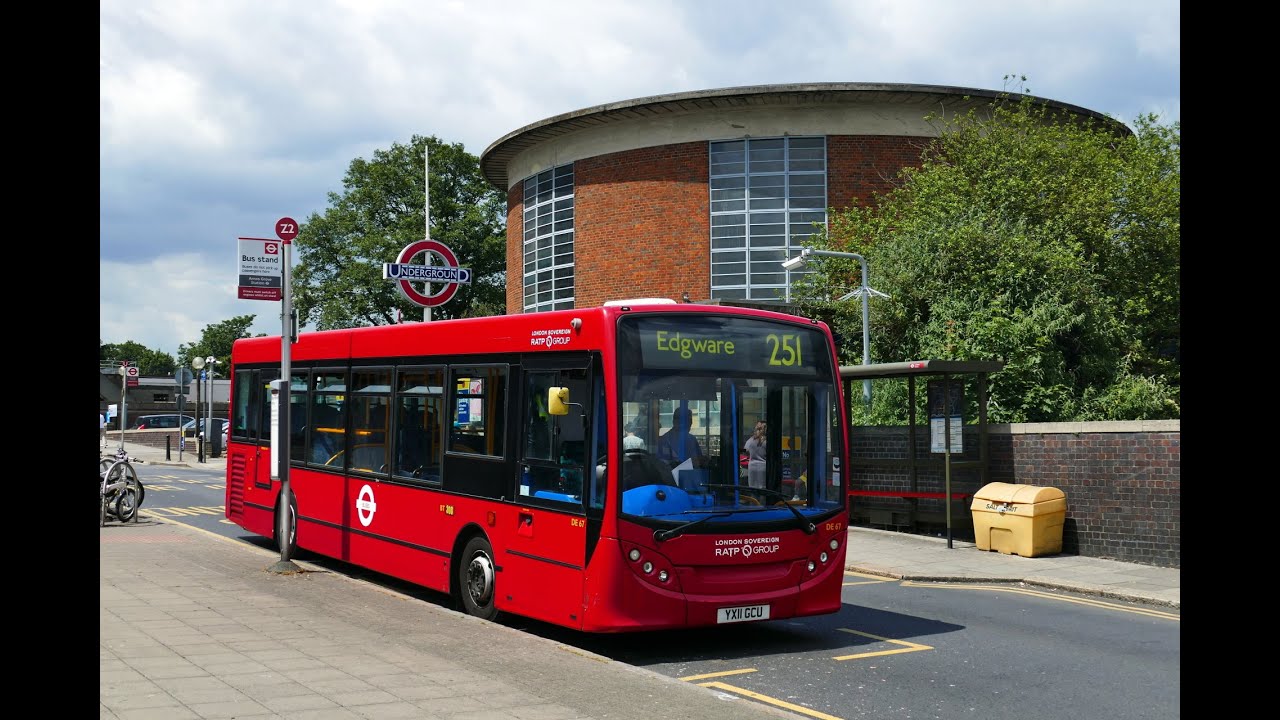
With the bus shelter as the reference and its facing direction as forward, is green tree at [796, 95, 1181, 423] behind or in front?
behind

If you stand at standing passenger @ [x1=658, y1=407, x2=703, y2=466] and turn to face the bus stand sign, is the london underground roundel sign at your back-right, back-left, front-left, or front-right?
front-right

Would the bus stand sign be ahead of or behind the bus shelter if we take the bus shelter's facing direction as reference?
ahead

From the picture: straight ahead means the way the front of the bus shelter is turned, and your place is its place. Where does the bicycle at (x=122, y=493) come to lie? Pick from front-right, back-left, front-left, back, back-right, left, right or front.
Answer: front-right

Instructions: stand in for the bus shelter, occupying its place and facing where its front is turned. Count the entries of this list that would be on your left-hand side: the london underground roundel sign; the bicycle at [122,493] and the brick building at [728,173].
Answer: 0

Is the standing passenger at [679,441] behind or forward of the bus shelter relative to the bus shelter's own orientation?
forward

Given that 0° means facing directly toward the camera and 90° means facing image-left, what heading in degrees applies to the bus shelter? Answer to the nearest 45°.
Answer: approximately 45°

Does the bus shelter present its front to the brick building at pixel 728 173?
no

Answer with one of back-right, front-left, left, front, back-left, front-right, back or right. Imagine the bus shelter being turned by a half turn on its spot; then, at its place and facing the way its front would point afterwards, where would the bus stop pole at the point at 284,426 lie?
back

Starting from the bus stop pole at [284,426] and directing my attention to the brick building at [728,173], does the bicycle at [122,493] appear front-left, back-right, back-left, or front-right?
front-left
